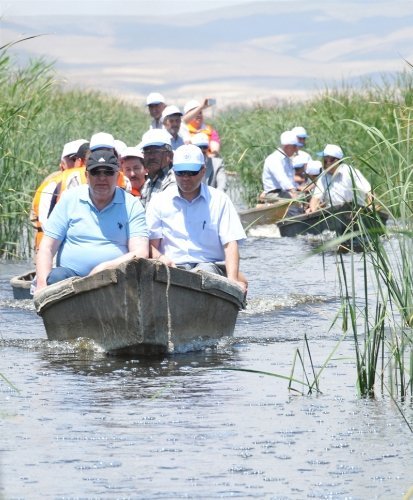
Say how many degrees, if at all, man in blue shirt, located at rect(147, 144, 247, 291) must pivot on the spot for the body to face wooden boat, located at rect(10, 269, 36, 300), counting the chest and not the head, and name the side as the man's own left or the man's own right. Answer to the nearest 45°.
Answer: approximately 135° to the man's own right

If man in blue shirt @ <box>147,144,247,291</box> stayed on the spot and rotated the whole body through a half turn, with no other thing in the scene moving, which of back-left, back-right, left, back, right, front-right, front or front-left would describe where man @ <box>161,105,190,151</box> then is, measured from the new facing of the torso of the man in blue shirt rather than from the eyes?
front

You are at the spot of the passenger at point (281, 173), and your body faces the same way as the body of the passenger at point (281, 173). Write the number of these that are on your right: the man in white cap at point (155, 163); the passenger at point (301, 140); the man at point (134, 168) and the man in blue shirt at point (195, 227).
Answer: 3

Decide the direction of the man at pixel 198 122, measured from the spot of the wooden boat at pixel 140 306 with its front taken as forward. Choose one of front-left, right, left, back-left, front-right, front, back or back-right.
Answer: back

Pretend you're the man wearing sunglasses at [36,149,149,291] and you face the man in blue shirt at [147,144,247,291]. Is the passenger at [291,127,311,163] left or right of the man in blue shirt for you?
left

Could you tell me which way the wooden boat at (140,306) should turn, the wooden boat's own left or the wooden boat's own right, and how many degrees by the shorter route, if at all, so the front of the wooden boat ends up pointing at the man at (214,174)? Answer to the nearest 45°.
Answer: approximately 180°
